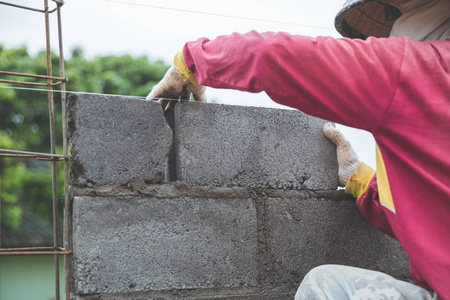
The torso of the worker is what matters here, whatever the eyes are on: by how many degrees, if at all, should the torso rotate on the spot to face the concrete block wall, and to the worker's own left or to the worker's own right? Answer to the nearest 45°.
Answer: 0° — they already face it

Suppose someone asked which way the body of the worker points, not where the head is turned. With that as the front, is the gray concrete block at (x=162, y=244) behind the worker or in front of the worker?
in front

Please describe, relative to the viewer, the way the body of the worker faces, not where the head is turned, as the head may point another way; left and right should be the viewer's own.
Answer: facing away from the viewer and to the left of the viewer

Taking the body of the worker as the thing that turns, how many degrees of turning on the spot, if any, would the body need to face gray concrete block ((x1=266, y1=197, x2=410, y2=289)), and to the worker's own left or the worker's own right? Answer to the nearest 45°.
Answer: approximately 45° to the worker's own right

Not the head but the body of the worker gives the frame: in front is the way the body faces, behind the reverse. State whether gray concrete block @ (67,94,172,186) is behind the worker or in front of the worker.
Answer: in front
